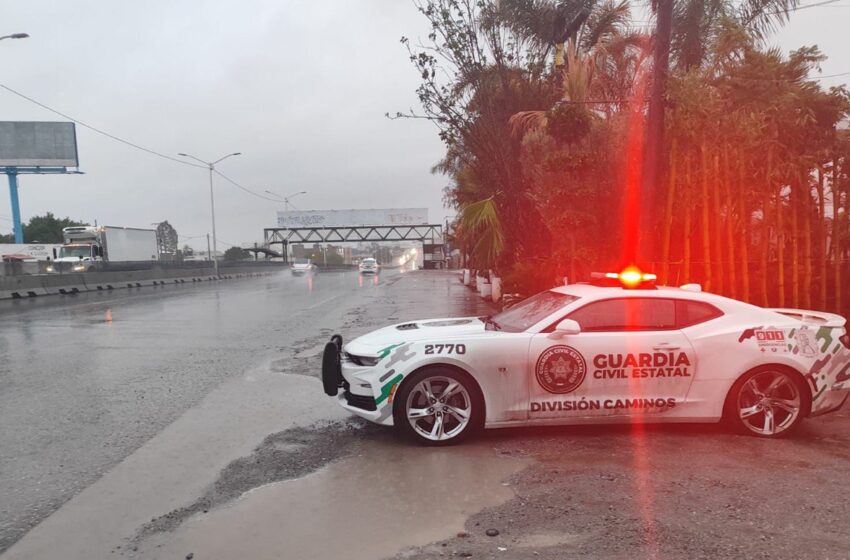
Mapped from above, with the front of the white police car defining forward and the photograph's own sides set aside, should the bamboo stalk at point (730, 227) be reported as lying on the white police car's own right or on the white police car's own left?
on the white police car's own right

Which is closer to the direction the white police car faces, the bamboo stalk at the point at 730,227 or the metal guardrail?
the metal guardrail

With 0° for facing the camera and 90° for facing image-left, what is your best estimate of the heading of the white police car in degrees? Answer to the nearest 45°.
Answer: approximately 90°

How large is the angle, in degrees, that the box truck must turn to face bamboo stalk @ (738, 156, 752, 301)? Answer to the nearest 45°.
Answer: approximately 45° to its left

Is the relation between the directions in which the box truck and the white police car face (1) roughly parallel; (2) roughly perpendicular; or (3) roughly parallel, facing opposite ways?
roughly perpendicular

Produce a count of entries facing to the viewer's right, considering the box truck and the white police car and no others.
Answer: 0

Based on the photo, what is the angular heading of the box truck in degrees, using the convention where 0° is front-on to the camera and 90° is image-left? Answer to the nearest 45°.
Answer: approximately 45°
